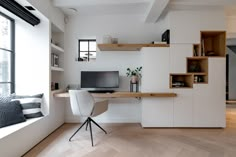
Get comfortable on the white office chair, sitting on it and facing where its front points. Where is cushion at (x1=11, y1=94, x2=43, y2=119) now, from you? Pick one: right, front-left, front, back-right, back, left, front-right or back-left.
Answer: back-left

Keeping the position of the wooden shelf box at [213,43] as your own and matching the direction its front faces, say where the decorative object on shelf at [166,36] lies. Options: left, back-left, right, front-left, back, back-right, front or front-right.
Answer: front-right

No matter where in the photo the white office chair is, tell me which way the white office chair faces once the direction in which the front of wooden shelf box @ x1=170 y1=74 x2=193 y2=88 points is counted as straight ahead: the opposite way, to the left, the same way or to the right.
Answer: the opposite way

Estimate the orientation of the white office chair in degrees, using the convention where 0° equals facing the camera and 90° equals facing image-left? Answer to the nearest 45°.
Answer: approximately 225°

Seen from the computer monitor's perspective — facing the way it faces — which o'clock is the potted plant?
The potted plant is roughly at 9 o'clock from the computer monitor.

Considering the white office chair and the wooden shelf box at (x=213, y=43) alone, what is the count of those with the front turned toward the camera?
1

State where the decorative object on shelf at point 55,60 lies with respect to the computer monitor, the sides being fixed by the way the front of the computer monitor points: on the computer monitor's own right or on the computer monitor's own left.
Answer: on the computer monitor's own right
